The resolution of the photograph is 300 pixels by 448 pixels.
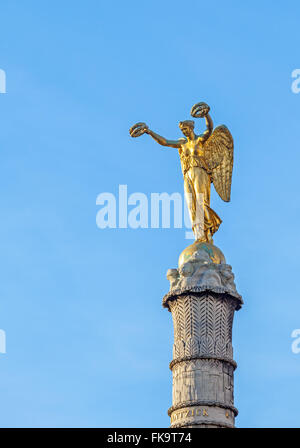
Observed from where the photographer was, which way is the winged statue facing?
facing the viewer and to the left of the viewer
